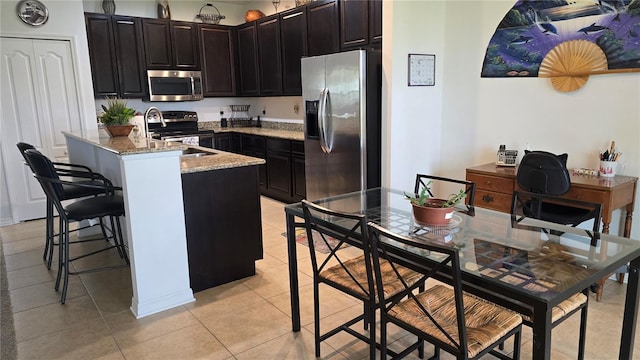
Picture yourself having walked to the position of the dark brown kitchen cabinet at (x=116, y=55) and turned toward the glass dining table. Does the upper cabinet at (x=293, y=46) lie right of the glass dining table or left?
left

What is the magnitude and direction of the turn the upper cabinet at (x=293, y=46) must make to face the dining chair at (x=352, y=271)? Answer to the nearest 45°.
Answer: approximately 45° to its left

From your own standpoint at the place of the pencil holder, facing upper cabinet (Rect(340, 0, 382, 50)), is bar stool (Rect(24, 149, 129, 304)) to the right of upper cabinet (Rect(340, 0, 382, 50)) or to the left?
left

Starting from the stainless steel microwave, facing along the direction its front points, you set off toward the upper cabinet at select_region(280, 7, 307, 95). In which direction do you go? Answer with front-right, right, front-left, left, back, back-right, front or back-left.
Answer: front-left

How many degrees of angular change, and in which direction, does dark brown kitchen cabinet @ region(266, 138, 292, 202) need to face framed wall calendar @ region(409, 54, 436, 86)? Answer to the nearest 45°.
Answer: approximately 90° to its left

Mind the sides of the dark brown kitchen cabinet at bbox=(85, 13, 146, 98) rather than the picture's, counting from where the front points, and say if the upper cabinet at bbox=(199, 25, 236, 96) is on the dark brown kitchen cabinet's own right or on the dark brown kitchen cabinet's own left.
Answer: on the dark brown kitchen cabinet's own left

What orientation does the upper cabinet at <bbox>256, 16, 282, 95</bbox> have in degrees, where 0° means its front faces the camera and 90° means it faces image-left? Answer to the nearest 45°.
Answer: approximately 45°

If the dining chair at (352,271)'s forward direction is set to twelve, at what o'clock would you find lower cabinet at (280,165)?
The lower cabinet is roughly at 10 o'clock from the dining chair.

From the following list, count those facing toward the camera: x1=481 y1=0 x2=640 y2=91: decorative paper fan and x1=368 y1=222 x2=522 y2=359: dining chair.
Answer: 1

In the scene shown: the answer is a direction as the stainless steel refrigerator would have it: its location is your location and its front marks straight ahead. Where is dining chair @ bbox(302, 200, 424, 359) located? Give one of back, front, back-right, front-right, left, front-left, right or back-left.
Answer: front-left

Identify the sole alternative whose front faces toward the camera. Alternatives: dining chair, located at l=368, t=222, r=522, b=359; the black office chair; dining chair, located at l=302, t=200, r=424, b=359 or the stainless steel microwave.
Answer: the stainless steel microwave

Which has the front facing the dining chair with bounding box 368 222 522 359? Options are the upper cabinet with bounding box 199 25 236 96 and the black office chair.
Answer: the upper cabinet

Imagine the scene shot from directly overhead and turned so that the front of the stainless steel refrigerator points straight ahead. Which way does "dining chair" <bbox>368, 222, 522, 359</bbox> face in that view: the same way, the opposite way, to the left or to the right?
the opposite way

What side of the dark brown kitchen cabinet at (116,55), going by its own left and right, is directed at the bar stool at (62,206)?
front

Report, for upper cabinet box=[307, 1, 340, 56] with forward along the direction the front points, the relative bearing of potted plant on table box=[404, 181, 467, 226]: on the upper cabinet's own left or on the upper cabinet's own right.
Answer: on the upper cabinet's own left
